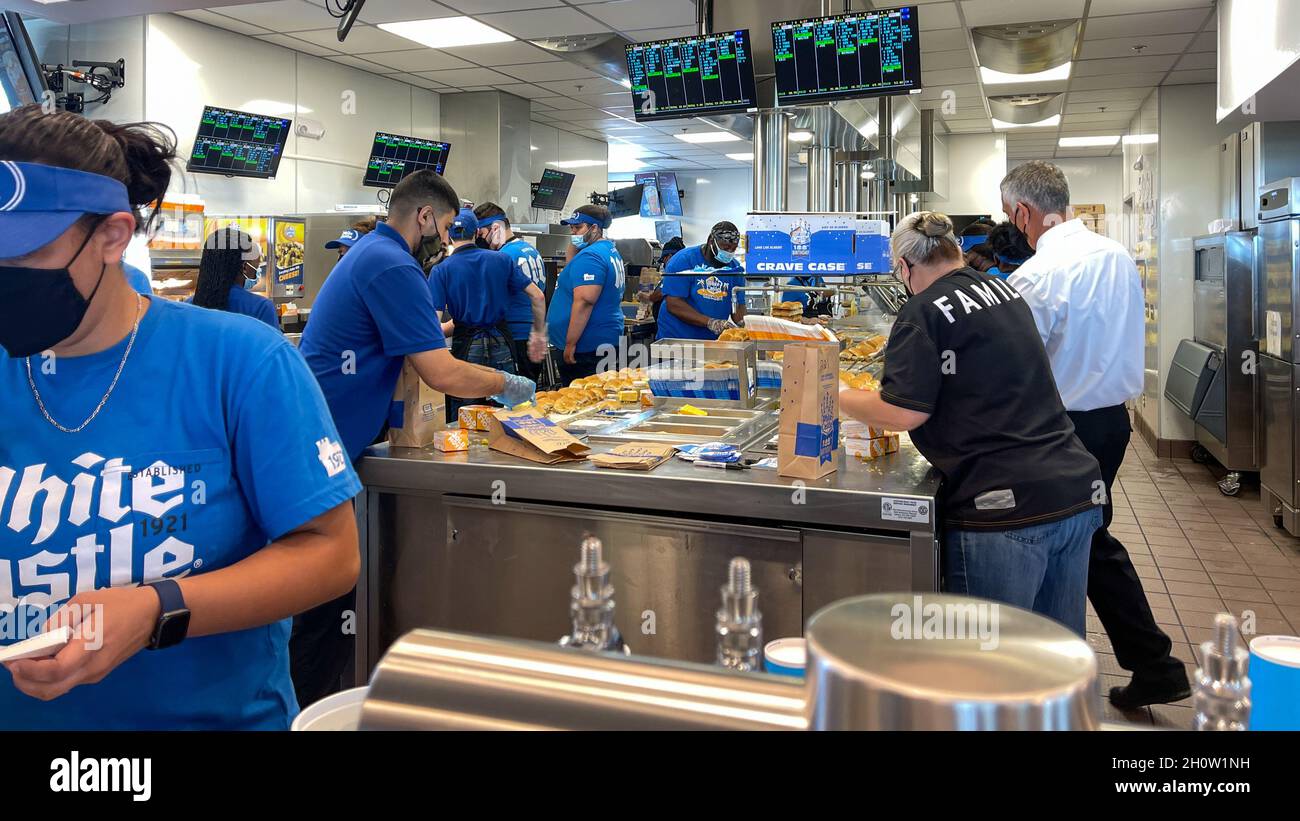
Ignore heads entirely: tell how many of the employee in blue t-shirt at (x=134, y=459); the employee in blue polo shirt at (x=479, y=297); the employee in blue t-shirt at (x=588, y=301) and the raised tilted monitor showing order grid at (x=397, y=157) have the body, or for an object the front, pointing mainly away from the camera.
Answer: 1

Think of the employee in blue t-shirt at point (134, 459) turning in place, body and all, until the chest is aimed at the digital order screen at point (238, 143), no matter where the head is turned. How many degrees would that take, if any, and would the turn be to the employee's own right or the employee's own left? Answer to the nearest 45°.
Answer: approximately 135° to the employee's own right

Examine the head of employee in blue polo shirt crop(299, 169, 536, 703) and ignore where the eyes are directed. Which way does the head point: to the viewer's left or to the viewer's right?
to the viewer's right

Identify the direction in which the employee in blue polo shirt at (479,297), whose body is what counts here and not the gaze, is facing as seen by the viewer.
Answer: away from the camera

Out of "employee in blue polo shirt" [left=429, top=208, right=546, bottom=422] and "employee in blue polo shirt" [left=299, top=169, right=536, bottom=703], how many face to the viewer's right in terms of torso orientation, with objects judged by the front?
1

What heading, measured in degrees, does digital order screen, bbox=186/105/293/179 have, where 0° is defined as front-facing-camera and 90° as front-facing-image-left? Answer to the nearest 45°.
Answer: approximately 315°

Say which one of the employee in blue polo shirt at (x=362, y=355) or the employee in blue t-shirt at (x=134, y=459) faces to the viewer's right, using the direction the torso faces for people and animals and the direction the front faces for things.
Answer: the employee in blue polo shirt at (x=362, y=355)

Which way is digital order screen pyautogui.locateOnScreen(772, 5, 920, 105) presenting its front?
toward the camera

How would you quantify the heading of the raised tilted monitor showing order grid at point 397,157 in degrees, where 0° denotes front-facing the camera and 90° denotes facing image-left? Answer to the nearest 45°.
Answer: approximately 315°

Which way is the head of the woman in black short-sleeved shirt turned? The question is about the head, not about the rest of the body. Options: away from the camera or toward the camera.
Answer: away from the camera

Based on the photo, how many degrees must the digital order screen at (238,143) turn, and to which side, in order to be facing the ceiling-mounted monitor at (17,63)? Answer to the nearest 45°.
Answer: approximately 90° to its right
